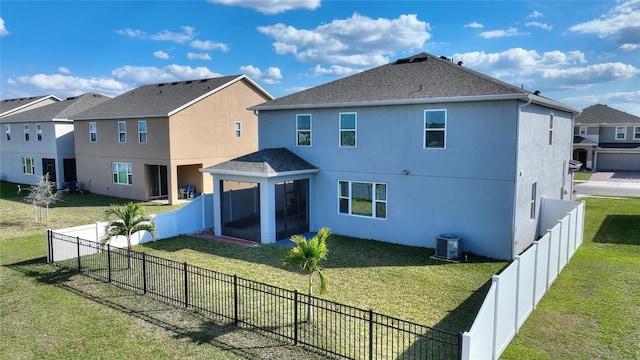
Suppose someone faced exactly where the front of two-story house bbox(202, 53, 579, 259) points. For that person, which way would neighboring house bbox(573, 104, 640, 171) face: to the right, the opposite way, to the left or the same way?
the opposite way

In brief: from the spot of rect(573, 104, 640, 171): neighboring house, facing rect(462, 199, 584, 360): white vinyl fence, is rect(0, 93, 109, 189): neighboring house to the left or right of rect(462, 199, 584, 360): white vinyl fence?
right

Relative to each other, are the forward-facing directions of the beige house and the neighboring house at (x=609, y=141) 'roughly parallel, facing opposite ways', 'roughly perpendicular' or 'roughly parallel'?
roughly parallel, facing opposite ways

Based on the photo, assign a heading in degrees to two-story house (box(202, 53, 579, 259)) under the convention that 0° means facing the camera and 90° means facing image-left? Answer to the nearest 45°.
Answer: approximately 225°

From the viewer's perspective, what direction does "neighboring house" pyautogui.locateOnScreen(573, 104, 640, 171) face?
toward the camera

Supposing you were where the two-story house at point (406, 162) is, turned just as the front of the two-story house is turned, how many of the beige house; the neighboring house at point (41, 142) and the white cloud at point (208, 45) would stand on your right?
0

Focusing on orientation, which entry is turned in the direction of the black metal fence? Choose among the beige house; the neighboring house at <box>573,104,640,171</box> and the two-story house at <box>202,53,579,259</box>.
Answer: the neighboring house

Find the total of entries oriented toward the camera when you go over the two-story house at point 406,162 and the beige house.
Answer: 0

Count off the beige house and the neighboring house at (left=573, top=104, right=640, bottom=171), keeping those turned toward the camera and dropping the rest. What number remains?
1

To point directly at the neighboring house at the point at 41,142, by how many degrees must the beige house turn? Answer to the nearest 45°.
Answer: approximately 90° to its left

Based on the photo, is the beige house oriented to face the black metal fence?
no

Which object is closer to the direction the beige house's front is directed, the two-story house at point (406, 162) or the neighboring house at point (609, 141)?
the neighboring house

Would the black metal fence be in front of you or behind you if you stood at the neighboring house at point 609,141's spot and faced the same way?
in front

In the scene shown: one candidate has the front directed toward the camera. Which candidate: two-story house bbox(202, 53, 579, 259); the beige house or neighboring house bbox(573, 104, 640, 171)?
the neighboring house

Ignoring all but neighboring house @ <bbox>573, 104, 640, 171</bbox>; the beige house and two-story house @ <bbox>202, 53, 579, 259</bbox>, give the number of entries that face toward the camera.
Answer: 1

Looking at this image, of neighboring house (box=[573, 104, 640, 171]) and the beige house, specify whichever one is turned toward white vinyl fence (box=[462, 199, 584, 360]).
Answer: the neighboring house

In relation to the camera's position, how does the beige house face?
facing away from the viewer and to the right of the viewer

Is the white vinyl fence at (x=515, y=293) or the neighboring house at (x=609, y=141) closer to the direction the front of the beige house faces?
the neighboring house

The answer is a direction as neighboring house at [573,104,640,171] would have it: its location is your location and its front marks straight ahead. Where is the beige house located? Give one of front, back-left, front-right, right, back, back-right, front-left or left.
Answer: front-right
